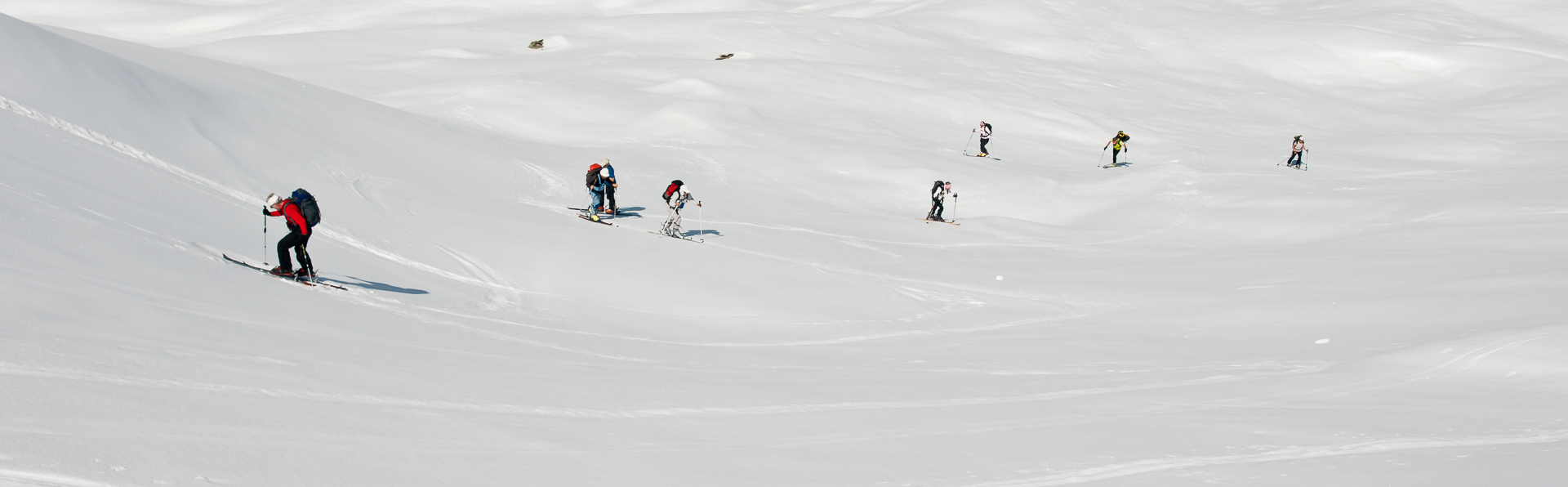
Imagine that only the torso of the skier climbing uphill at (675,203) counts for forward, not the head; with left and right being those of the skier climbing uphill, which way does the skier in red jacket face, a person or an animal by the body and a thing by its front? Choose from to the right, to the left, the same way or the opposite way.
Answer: the opposite way

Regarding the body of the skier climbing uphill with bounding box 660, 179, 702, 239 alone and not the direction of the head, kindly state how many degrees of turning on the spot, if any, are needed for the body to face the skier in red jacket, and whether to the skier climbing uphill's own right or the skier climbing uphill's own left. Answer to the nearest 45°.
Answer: approximately 135° to the skier climbing uphill's own right

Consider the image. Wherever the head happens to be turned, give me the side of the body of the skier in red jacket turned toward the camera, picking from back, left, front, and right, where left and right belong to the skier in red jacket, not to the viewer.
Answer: left

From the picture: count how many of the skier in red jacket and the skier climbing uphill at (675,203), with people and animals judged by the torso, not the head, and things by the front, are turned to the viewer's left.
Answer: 1

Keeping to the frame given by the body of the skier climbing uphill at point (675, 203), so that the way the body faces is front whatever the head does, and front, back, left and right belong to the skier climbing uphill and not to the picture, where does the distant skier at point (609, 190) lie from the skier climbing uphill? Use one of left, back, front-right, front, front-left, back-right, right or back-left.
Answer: back-left

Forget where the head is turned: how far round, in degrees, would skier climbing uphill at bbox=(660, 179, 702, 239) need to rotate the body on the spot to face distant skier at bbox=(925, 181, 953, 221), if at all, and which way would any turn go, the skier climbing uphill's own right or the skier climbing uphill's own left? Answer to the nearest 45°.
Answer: approximately 45° to the skier climbing uphill's own left

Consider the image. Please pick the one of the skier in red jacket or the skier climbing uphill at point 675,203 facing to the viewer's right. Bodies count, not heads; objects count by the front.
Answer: the skier climbing uphill

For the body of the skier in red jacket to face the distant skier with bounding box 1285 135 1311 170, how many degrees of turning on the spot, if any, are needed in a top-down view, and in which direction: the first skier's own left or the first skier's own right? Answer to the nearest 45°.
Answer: approximately 180°

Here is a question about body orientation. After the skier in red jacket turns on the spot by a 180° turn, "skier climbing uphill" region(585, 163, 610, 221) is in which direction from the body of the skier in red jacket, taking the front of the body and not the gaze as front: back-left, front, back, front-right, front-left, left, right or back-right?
front-left

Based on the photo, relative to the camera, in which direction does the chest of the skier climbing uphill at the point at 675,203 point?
to the viewer's right
